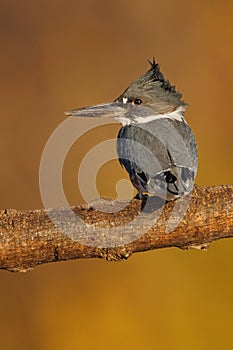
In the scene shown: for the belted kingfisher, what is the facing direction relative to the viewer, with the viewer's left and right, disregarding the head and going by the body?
facing away from the viewer and to the left of the viewer
